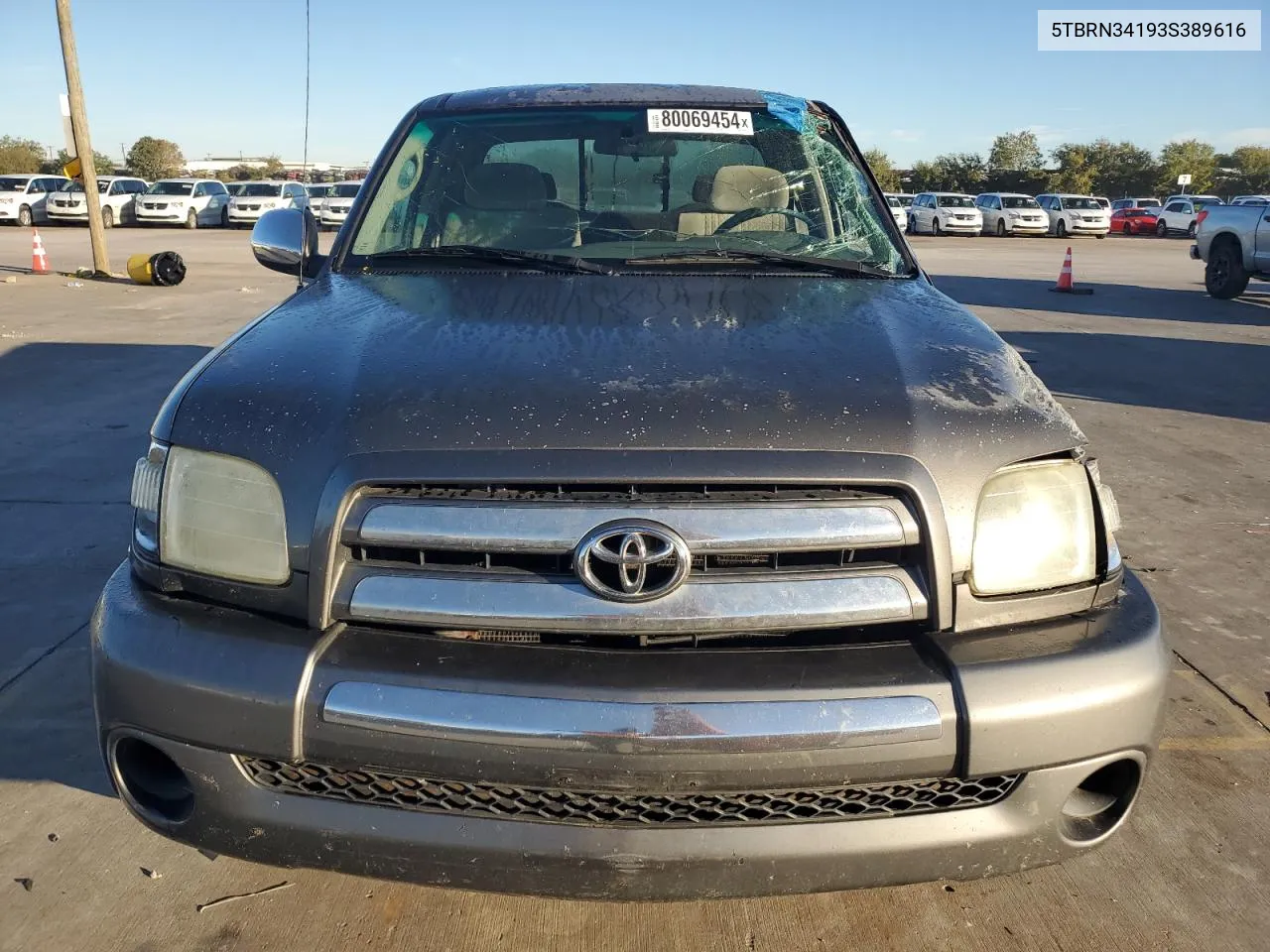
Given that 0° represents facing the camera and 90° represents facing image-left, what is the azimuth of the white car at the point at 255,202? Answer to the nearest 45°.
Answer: approximately 45°

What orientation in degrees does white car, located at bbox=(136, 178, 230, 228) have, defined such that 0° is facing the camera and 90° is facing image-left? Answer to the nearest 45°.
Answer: approximately 45°

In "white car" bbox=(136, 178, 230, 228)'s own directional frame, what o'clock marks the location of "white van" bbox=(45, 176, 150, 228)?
The white van is roughly at 2 o'clock from the white car.

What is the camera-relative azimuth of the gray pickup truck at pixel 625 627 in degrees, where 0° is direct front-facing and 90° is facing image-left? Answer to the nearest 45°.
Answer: approximately 0°

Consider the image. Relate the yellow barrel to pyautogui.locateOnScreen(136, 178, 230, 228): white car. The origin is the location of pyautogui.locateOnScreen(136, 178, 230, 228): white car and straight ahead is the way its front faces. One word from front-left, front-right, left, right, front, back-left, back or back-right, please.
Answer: front-left

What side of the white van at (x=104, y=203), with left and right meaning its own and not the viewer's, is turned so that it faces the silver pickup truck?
left

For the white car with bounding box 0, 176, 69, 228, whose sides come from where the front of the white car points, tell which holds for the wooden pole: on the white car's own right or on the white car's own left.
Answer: on the white car's own left

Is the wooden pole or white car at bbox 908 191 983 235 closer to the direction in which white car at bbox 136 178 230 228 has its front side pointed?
the wooden pole
